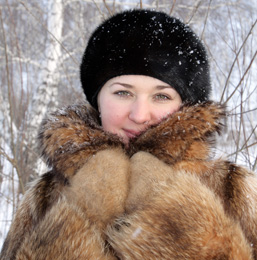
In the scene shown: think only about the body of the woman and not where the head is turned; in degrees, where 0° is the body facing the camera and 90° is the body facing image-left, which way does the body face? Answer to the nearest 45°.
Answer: approximately 0°
